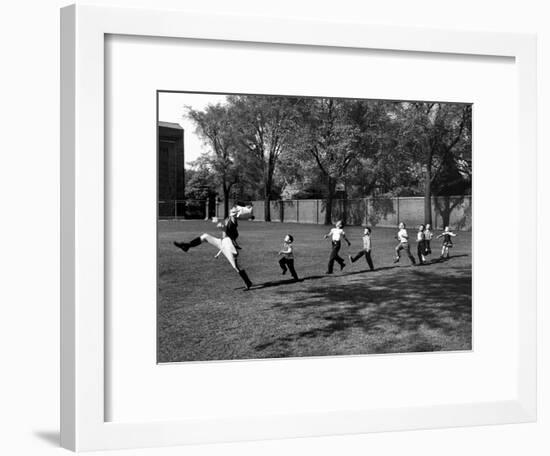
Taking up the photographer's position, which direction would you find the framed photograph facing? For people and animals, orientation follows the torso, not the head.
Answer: facing the viewer and to the right of the viewer
